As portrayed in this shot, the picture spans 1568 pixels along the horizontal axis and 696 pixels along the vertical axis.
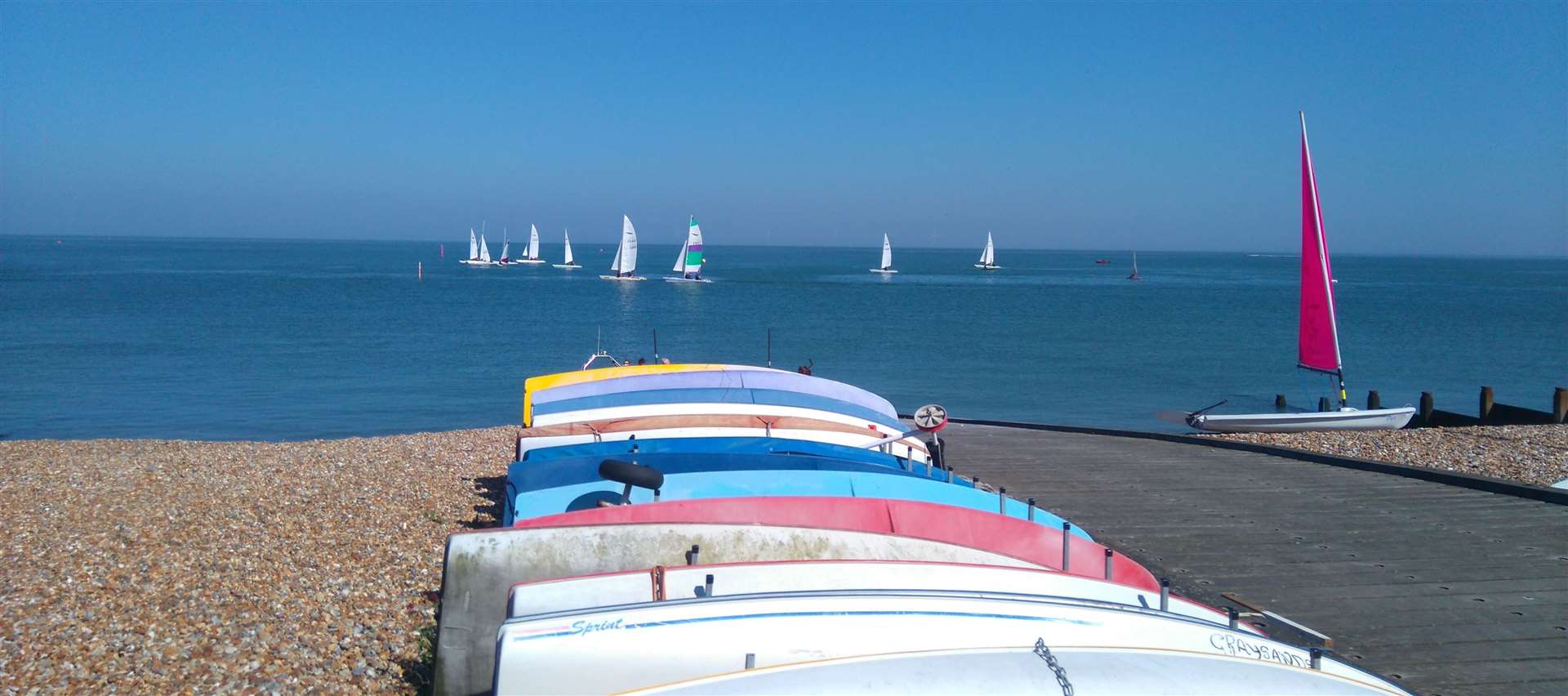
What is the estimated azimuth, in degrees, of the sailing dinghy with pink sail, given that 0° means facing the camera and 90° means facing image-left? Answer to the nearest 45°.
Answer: approximately 270°

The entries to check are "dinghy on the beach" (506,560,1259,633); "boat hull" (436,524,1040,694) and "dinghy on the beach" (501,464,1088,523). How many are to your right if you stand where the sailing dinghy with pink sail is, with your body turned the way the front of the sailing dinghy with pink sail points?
3

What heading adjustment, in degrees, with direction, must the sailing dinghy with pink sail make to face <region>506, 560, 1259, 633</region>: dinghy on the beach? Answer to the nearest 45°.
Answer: approximately 90° to its right

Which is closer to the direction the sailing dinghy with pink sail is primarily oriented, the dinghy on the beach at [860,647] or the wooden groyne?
the wooden groyne

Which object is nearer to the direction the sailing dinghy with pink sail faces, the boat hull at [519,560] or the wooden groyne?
the wooden groyne

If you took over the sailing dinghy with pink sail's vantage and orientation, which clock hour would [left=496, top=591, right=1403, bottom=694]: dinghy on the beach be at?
The dinghy on the beach is roughly at 3 o'clock from the sailing dinghy with pink sail.

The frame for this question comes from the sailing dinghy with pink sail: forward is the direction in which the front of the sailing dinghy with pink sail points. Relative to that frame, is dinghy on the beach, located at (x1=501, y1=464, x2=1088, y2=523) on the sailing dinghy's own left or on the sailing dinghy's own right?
on the sailing dinghy's own right
